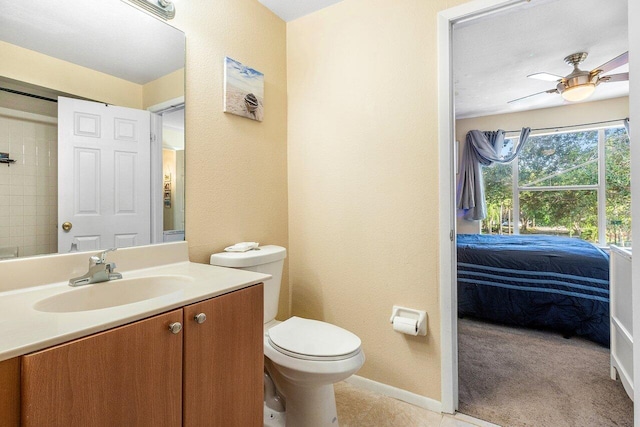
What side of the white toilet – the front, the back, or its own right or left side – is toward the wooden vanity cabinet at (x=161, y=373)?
right

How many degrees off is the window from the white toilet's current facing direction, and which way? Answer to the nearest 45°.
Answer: approximately 90° to its left

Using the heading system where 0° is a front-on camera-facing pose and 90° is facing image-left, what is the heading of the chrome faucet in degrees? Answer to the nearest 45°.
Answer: approximately 315°

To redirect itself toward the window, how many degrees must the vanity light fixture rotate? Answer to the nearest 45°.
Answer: approximately 45° to its left

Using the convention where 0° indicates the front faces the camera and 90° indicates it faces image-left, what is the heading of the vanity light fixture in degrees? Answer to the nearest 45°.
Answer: approximately 315°
